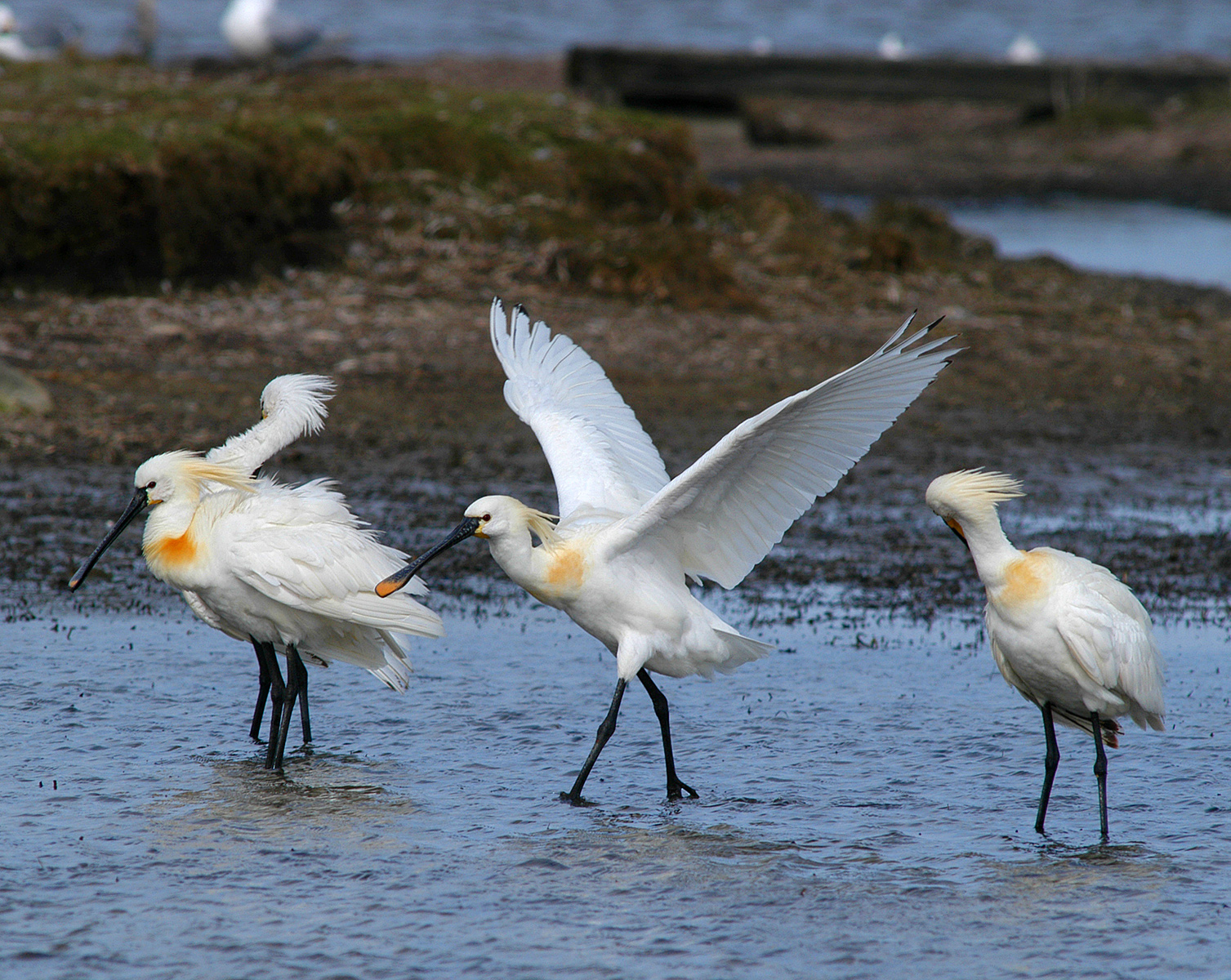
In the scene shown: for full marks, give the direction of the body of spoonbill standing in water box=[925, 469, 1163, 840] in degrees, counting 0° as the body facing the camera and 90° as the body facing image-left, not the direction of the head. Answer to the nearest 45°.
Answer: approximately 45°

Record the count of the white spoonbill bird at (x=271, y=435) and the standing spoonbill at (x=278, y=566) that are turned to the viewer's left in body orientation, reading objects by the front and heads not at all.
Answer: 2

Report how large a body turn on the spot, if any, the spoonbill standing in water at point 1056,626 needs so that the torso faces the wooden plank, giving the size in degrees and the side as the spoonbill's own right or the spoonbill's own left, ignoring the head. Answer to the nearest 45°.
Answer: approximately 135° to the spoonbill's own right

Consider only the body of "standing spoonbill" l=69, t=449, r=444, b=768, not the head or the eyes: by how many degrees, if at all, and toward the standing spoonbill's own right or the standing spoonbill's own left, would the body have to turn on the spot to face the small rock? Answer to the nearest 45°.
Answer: approximately 90° to the standing spoonbill's own right

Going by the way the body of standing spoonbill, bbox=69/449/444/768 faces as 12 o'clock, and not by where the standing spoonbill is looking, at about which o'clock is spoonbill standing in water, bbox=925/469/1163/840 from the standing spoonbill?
The spoonbill standing in water is roughly at 7 o'clock from the standing spoonbill.

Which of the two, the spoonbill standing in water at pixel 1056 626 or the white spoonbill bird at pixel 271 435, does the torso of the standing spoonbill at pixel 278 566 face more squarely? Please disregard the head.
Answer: the white spoonbill bird

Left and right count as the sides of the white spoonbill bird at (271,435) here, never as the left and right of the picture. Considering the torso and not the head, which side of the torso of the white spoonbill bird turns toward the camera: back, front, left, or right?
left

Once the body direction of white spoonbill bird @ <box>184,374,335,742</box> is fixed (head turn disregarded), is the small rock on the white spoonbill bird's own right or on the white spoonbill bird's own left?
on the white spoonbill bird's own right

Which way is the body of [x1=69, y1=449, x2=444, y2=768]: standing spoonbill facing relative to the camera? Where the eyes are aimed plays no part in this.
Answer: to the viewer's left

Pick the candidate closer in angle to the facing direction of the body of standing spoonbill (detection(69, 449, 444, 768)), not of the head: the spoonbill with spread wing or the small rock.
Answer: the small rock

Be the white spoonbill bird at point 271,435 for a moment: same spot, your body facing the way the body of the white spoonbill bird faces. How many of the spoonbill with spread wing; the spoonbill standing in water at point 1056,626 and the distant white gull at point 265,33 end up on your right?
1

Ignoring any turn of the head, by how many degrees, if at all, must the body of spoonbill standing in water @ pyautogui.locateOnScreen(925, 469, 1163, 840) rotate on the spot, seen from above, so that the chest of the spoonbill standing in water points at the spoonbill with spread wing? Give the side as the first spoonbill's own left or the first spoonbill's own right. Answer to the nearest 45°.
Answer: approximately 45° to the first spoonbill's own right
